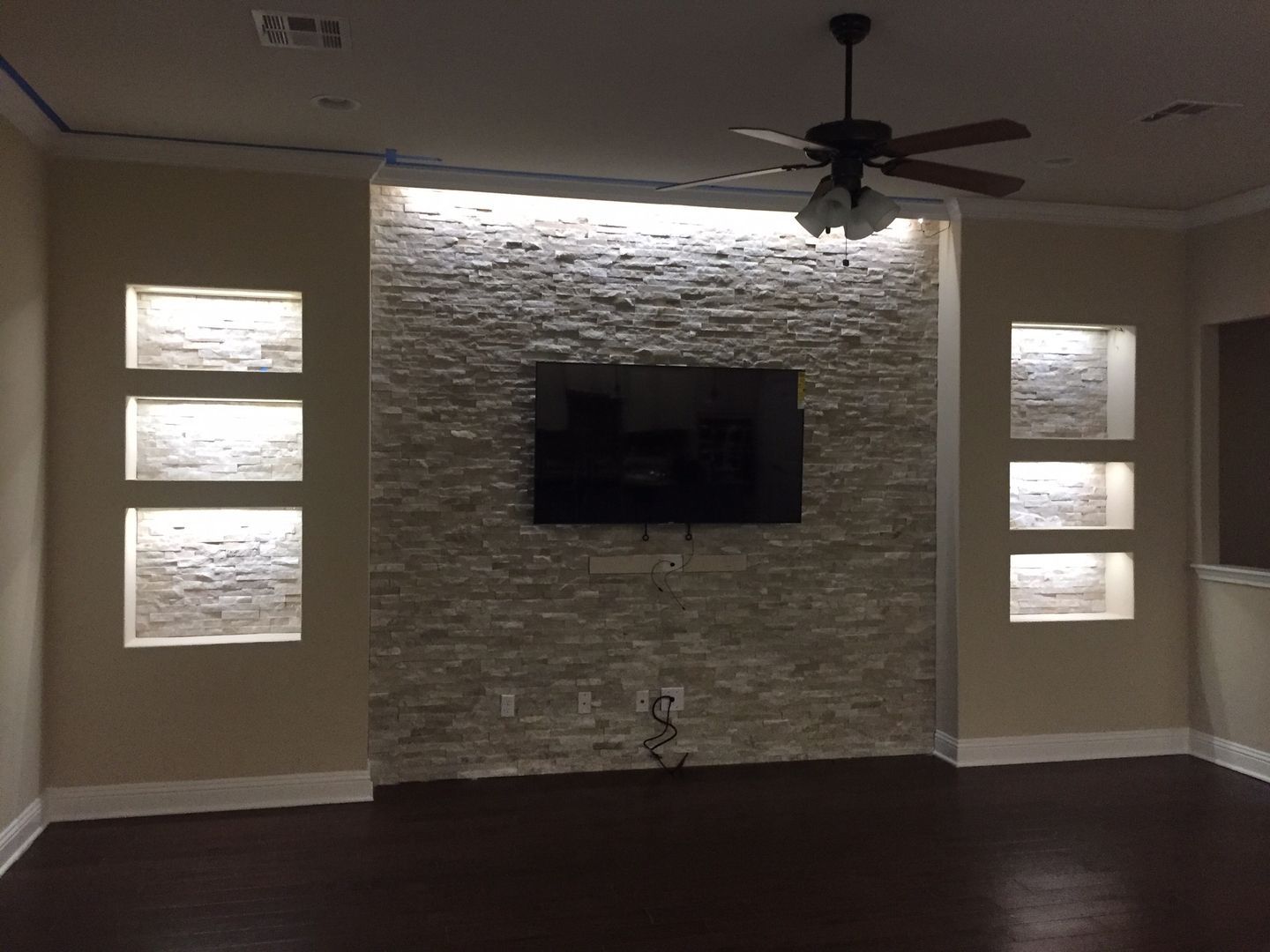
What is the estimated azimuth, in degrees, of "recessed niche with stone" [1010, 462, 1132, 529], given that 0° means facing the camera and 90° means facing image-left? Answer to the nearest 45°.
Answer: approximately 0°

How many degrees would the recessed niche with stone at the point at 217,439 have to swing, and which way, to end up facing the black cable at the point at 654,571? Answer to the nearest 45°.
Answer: approximately 90° to its left

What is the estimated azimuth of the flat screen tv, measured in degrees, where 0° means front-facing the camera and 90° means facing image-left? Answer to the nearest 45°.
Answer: approximately 0°

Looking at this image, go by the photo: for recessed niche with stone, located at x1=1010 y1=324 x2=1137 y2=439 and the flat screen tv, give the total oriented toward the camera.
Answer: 2

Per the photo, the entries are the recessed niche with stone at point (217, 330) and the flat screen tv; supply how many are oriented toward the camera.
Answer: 2

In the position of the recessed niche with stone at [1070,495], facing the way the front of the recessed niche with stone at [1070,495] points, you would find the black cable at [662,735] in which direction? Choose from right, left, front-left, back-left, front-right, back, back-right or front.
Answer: front-right

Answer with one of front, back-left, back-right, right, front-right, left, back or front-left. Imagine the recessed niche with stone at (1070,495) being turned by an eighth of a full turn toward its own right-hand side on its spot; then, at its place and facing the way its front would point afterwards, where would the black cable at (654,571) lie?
front

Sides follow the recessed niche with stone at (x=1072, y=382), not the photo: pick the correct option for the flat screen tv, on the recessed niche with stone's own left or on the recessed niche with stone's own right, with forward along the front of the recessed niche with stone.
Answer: on the recessed niche with stone's own right

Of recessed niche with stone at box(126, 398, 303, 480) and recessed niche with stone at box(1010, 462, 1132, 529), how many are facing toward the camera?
2

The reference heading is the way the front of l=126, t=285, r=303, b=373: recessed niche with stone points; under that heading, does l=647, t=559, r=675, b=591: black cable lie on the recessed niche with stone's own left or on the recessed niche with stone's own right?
on the recessed niche with stone's own left

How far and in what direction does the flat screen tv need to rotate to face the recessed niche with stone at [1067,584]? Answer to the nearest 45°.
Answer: approximately 90° to its left
